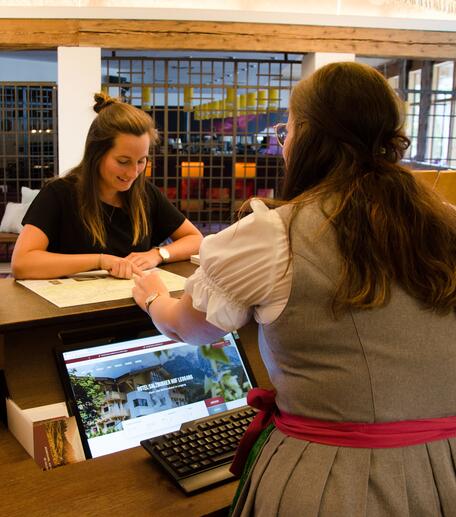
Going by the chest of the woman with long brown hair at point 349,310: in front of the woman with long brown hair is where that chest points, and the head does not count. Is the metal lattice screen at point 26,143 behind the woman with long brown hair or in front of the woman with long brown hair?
in front

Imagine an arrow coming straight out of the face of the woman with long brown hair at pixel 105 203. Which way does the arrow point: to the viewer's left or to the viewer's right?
to the viewer's right

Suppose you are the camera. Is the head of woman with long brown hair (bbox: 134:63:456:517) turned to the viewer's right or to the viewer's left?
to the viewer's left

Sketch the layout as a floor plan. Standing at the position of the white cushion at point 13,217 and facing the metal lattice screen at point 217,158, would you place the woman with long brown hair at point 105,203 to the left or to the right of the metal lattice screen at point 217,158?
right

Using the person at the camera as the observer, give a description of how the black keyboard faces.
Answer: facing the viewer and to the right of the viewer

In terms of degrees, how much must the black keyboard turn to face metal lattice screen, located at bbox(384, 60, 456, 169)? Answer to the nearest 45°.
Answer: approximately 135° to its left

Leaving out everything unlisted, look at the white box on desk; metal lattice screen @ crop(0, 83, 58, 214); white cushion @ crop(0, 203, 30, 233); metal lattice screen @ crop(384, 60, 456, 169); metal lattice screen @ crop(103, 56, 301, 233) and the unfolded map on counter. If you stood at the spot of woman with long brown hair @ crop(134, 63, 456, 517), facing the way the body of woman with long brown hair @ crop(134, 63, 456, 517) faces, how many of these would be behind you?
0

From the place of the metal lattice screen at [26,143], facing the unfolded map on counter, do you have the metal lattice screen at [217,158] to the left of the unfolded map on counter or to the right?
left

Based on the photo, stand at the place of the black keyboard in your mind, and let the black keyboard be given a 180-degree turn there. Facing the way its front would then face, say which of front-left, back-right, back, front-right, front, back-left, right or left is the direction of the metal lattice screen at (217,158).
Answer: front-right

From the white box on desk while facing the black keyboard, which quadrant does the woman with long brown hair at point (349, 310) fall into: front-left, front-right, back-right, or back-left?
front-right

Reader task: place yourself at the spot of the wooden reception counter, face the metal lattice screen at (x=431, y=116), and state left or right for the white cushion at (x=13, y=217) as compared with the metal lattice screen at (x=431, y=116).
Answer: left

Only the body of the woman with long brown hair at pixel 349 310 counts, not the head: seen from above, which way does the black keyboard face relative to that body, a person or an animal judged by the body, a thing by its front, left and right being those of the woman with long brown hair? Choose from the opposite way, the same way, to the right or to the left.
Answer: the opposite way

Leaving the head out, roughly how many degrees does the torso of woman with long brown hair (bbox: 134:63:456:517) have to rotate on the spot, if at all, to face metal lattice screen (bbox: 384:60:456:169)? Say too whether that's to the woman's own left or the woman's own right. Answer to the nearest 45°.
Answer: approximately 45° to the woman's own right

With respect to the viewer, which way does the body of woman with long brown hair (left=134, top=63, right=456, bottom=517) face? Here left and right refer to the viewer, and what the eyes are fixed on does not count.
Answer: facing away from the viewer and to the left of the viewer

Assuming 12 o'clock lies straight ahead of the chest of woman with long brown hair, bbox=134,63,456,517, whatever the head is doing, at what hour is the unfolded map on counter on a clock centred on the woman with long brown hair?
The unfolded map on counter is roughly at 12 o'clock from the woman with long brown hair.

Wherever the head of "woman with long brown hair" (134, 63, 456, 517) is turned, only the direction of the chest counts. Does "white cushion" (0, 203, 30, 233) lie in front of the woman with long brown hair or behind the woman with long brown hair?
in front

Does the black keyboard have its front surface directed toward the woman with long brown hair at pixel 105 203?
no
